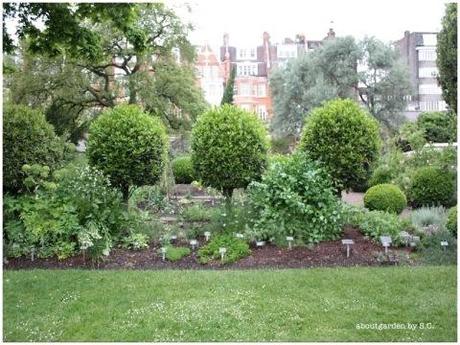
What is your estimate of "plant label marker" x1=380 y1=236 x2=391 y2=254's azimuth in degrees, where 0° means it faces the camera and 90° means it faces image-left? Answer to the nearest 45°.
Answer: approximately 0°

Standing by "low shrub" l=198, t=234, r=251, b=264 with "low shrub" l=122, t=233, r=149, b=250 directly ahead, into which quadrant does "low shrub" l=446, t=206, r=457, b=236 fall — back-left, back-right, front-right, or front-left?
back-right

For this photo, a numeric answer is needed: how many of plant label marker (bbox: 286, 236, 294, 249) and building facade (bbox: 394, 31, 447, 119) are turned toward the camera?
2

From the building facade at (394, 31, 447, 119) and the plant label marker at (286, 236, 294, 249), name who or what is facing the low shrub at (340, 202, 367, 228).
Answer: the building facade

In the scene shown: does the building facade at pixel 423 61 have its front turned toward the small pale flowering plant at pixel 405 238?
yes

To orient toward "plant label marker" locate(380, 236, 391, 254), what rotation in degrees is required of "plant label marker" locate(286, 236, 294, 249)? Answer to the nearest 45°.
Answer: approximately 90° to its left

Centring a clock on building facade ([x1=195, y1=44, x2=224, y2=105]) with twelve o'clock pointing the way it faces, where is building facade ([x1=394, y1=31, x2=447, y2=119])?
building facade ([x1=394, y1=31, x2=447, y2=119]) is roughly at 9 o'clock from building facade ([x1=195, y1=44, x2=224, y2=105]).

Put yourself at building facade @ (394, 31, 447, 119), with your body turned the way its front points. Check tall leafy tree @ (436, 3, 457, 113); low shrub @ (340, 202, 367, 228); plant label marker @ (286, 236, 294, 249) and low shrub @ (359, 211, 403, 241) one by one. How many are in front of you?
4
